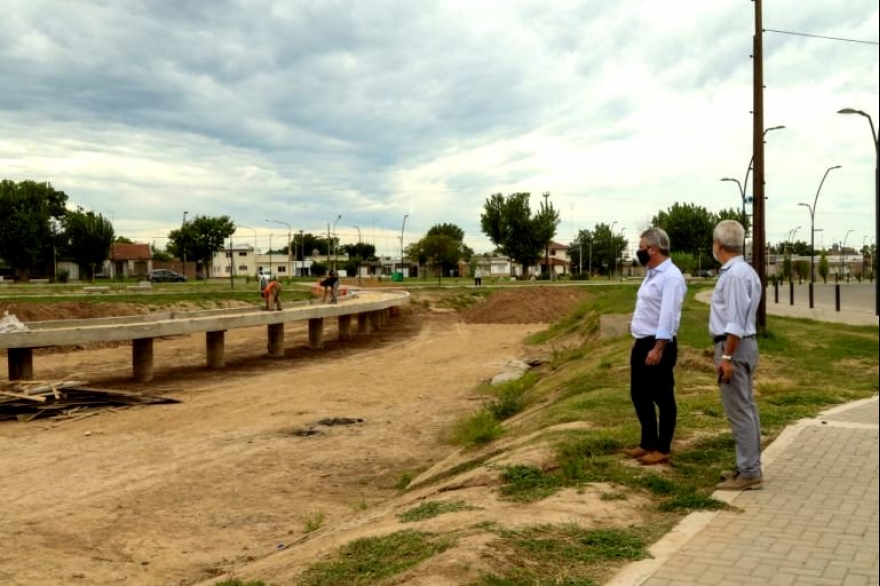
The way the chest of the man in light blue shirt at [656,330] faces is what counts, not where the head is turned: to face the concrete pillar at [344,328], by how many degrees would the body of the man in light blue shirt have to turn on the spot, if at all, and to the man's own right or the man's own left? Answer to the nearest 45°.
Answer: approximately 45° to the man's own right

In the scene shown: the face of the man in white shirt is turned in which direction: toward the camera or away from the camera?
away from the camera

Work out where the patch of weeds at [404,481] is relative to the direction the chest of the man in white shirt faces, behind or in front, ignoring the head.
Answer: in front

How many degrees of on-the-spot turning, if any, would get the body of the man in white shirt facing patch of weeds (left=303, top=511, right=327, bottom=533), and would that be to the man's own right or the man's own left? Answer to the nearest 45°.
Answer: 0° — they already face it

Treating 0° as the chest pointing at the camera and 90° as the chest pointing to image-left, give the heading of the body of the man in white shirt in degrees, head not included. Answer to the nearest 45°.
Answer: approximately 90°

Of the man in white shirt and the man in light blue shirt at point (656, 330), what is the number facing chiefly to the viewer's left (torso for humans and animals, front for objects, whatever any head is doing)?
2

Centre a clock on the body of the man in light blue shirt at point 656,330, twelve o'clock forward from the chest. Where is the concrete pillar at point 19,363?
The concrete pillar is roughly at 1 o'clock from the man in light blue shirt.

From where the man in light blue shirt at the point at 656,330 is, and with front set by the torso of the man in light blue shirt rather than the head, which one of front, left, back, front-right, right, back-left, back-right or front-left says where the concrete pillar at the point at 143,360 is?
front-right

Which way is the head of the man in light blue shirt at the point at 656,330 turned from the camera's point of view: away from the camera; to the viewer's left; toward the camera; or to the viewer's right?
to the viewer's left

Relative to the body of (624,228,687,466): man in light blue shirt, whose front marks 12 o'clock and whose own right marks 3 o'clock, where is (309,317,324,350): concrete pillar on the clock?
The concrete pillar is roughly at 2 o'clock from the man in light blue shirt.

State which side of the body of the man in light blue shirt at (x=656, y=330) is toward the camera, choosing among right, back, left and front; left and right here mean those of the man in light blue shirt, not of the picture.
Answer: left
